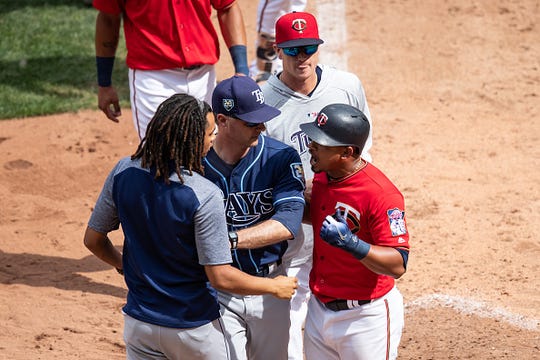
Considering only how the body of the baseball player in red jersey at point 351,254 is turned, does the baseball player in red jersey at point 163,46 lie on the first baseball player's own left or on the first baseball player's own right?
on the first baseball player's own right

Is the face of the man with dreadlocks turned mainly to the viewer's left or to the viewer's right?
to the viewer's right

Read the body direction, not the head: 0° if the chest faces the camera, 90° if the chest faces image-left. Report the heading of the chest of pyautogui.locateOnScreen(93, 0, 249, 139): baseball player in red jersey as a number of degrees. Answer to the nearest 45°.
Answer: approximately 315°

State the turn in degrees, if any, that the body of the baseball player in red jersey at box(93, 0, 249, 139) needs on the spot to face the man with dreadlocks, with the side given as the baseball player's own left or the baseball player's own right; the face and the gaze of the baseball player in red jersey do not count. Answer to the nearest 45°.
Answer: approximately 45° to the baseball player's own right

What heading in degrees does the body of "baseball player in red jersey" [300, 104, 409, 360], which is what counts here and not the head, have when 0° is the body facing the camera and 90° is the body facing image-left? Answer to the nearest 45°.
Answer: approximately 45°

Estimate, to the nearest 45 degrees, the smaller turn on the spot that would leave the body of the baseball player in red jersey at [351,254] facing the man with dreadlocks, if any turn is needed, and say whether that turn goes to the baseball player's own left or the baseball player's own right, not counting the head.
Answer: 0° — they already face them

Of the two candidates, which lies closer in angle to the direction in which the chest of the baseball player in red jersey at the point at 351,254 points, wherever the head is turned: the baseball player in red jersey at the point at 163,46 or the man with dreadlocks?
the man with dreadlocks
